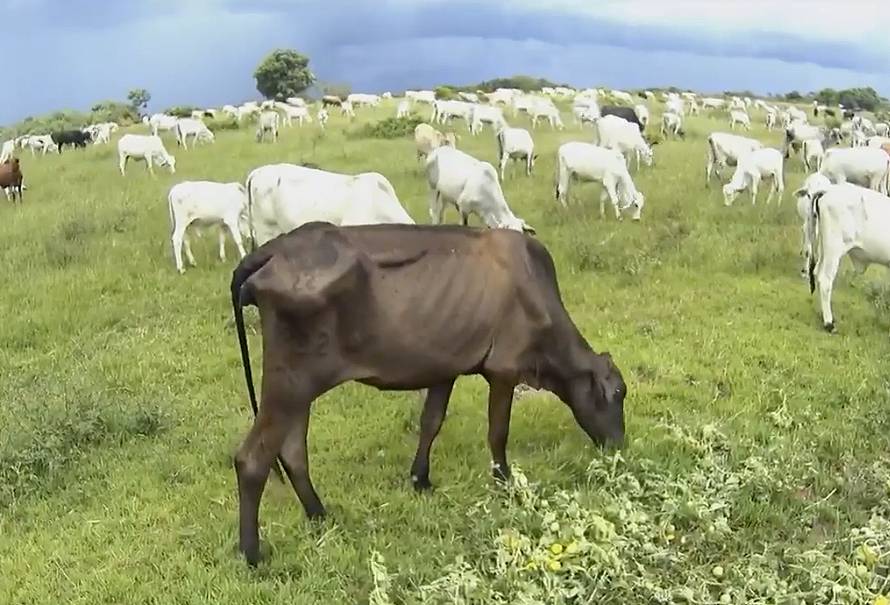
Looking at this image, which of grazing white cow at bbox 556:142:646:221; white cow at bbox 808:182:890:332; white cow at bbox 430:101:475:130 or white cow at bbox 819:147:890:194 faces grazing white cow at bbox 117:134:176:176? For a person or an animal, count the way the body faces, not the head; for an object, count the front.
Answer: white cow at bbox 819:147:890:194

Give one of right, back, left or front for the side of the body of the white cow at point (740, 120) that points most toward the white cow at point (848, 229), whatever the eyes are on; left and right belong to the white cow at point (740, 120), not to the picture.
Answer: right

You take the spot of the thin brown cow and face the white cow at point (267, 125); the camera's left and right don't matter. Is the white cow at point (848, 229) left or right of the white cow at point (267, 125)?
right

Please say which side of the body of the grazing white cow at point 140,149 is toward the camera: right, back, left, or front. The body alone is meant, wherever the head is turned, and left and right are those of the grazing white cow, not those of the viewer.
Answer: right

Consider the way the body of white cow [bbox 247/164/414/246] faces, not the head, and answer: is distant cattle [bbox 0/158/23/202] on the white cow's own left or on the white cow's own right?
on the white cow's own left

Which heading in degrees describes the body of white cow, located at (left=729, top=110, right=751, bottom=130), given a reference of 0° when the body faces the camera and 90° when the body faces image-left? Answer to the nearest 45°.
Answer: approximately 270°

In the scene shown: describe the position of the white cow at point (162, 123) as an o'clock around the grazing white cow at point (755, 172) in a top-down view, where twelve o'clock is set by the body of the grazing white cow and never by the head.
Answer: The white cow is roughly at 1 o'clock from the grazing white cow.

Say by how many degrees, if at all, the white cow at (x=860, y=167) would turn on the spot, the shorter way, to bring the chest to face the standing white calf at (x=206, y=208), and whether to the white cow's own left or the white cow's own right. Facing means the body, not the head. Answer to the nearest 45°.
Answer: approximately 45° to the white cow's own left

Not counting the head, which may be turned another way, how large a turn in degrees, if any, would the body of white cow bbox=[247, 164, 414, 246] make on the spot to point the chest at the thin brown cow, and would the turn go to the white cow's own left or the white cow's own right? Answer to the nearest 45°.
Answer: approximately 90° to the white cow's own right

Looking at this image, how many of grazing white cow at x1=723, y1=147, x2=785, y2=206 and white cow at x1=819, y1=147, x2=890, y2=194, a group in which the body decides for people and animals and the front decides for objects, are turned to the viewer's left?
2

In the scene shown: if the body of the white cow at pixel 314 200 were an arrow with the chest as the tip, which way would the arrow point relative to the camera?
to the viewer's right

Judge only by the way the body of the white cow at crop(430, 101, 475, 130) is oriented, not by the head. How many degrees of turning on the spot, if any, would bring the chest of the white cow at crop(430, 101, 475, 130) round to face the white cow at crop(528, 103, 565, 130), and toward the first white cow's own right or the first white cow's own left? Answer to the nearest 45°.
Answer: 0° — it already faces it

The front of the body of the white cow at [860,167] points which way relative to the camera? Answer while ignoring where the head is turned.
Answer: to the viewer's left

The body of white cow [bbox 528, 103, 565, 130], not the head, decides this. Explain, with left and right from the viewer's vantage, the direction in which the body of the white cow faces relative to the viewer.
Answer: facing to the right of the viewer
